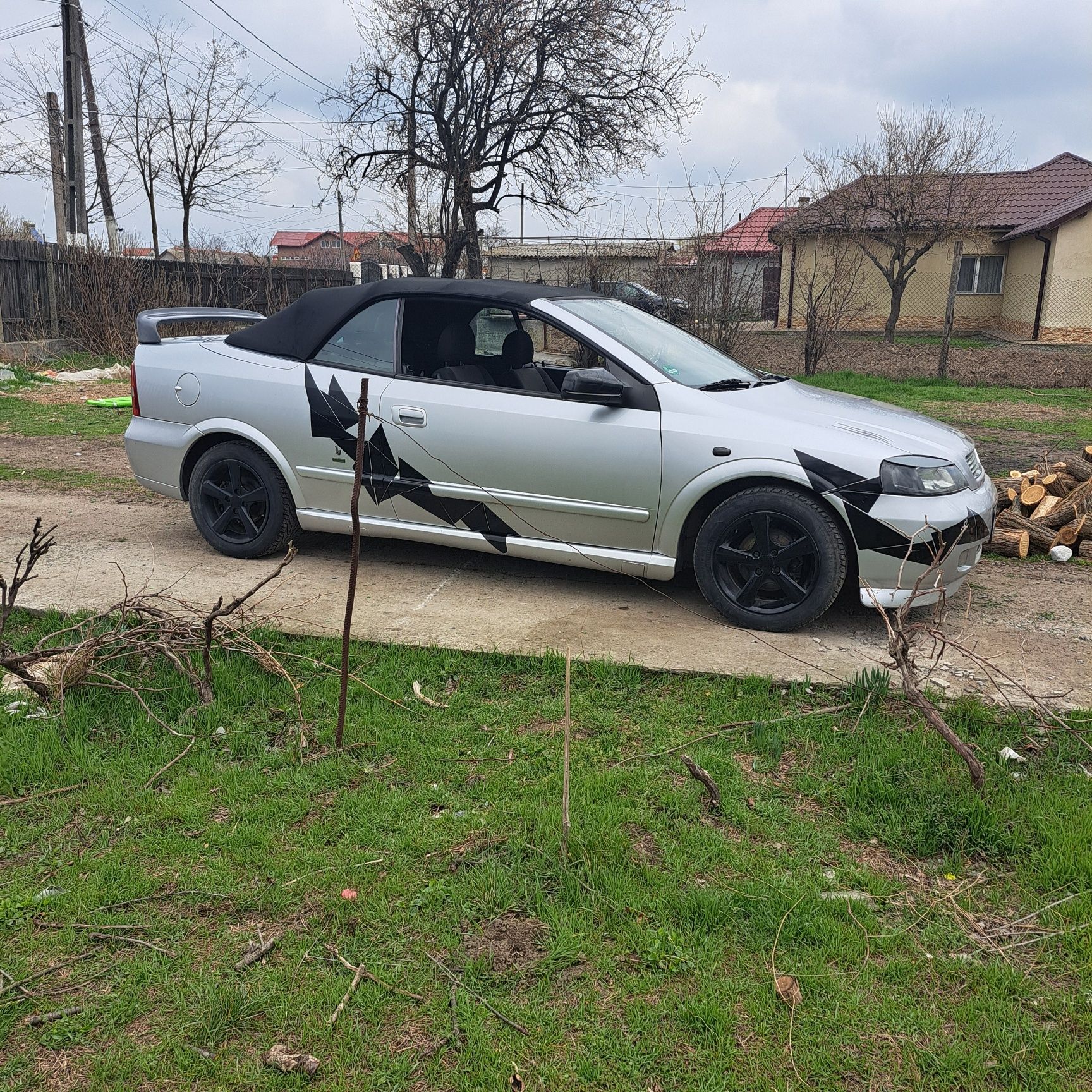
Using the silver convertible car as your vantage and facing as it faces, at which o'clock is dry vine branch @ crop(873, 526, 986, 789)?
The dry vine branch is roughly at 2 o'clock from the silver convertible car.

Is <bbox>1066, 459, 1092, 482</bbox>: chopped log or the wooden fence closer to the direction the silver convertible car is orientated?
the chopped log

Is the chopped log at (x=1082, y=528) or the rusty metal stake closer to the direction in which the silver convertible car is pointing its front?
the chopped log

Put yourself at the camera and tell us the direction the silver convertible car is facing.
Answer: facing to the right of the viewer

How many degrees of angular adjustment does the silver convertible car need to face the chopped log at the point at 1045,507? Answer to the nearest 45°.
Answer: approximately 45° to its left

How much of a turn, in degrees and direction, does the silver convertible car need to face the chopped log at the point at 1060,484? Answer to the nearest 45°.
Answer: approximately 45° to its left

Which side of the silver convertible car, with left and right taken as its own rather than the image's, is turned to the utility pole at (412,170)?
left

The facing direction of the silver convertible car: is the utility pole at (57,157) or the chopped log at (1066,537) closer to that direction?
the chopped log

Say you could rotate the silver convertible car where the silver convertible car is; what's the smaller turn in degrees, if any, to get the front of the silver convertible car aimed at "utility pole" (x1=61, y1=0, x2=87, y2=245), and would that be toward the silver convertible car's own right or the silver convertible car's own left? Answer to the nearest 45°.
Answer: approximately 135° to the silver convertible car's own left

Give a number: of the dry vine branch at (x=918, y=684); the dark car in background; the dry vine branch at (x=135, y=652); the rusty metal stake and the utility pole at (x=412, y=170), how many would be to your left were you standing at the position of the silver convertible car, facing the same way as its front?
2

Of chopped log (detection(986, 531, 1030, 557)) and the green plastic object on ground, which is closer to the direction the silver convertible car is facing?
the chopped log

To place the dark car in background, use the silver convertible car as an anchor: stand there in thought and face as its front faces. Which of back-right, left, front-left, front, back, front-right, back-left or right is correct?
left
